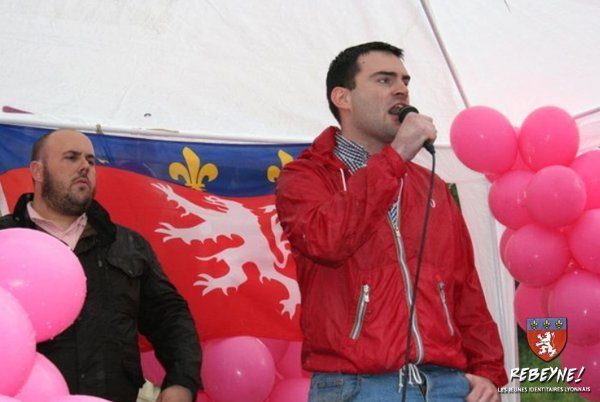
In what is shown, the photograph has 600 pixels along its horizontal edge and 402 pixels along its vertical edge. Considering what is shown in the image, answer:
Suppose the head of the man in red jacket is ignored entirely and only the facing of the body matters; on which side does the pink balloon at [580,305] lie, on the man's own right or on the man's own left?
on the man's own left

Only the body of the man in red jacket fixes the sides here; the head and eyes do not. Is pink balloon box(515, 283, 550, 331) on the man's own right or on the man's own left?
on the man's own left

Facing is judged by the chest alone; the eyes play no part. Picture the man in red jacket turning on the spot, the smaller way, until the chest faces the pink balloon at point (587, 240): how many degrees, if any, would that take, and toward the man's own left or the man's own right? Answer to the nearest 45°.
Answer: approximately 90° to the man's own left

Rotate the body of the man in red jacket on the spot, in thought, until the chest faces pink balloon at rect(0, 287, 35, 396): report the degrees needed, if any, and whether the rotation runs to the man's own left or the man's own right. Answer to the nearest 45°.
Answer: approximately 90° to the man's own right

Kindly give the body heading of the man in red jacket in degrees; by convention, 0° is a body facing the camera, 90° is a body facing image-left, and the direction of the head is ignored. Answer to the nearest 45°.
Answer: approximately 315°

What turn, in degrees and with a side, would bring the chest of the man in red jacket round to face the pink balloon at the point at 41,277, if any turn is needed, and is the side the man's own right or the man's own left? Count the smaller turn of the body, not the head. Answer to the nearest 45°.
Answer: approximately 90° to the man's own right

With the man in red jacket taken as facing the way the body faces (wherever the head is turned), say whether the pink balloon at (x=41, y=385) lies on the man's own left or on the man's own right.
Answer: on the man's own right

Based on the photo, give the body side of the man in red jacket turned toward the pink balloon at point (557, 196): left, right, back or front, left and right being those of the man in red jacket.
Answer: left
